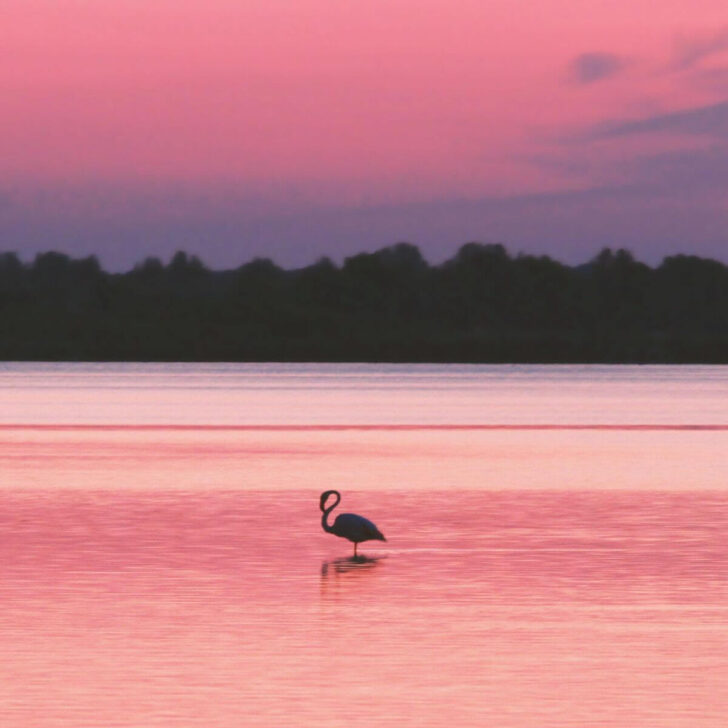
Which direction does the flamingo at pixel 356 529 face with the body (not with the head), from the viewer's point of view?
to the viewer's left
